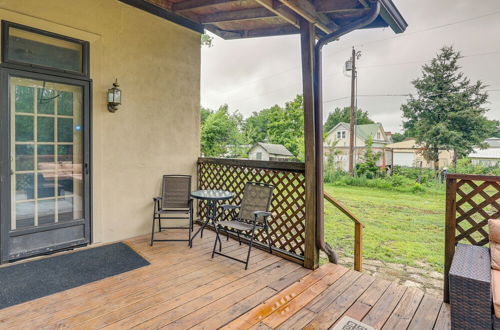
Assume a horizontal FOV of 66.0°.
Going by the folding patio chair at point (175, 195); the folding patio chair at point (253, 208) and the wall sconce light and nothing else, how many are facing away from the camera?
0

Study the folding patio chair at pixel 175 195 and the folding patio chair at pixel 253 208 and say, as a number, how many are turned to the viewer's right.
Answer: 0

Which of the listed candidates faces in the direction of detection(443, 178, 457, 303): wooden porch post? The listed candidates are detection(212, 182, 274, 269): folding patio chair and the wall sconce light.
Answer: the wall sconce light

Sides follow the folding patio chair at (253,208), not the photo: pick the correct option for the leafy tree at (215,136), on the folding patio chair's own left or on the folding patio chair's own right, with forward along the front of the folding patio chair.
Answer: on the folding patio chair's own right

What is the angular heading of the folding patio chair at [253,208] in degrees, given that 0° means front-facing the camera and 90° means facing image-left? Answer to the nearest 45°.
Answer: approximately 45°

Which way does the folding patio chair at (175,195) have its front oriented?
toward the camera

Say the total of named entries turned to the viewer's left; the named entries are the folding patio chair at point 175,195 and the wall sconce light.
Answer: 0

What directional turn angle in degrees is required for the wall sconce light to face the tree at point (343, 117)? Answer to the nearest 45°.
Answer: approximately 90° to its left

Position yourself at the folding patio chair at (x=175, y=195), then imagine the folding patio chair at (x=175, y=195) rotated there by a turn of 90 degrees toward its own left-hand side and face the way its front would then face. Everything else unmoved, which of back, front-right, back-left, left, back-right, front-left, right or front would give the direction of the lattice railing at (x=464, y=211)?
front-right

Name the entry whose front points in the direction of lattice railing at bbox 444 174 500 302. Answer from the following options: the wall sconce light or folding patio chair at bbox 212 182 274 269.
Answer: the wall sconce light

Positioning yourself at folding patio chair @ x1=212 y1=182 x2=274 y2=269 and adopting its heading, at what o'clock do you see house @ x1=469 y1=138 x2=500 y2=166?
The house is roughly at 6 o'clock from the folding patio chair.

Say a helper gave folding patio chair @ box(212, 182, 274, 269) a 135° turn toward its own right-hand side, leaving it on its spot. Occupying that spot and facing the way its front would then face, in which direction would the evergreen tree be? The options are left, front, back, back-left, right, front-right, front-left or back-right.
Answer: front-right

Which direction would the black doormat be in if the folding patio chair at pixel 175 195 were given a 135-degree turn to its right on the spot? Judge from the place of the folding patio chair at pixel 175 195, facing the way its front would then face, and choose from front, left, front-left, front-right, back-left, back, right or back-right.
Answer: left
